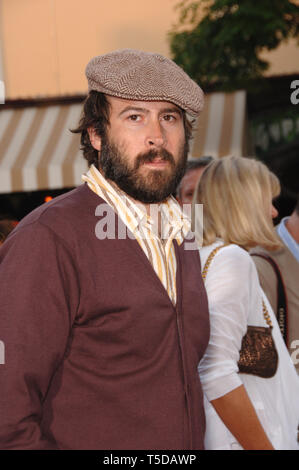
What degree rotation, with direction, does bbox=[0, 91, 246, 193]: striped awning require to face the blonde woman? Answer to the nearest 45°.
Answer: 0° — it already faces them

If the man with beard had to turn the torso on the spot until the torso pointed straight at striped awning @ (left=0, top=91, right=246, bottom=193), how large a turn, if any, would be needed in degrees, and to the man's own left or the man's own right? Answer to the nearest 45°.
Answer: approximately 135° to the man's own left

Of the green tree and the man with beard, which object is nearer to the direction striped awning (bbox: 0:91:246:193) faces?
the man with beard

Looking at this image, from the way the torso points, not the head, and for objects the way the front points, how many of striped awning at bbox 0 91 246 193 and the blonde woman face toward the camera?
1

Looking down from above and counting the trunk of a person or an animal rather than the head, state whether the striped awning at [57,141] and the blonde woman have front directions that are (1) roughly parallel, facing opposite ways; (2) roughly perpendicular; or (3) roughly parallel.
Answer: roughly perpendicular

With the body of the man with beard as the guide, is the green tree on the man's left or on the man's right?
on the man's left

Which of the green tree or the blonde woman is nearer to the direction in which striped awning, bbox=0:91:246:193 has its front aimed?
the blonde woman

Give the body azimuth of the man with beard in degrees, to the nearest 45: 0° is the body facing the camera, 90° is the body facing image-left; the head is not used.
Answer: approximately 315°
